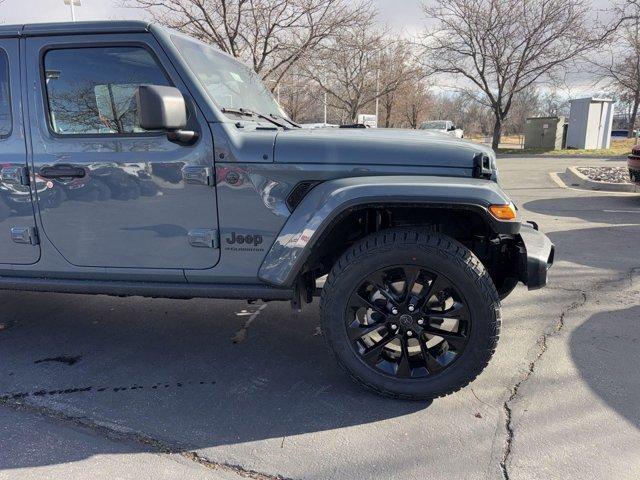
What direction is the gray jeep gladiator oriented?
to the viewer's right

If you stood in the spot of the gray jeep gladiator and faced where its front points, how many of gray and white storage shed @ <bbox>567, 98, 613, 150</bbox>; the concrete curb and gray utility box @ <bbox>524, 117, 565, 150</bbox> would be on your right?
0

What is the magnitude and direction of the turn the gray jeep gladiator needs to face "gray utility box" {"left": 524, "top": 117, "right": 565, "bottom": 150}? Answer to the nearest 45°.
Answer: approximately 45° to its left

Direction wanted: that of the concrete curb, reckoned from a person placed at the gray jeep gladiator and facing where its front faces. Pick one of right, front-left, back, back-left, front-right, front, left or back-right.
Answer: front-left

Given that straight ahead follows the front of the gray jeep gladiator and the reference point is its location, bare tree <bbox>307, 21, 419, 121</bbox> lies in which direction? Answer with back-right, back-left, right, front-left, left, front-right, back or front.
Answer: left

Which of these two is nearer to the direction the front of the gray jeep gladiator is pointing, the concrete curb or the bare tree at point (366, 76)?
the concrete curb

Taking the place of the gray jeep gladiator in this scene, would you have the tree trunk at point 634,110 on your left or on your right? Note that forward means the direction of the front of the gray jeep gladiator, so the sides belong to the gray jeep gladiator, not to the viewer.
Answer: on your left

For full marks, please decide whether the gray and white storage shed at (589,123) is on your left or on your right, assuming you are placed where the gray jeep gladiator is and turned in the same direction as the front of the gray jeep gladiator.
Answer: on your left

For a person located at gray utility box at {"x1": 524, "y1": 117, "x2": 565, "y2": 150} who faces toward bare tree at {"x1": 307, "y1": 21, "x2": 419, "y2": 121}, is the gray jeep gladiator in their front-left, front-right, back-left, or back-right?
back-left

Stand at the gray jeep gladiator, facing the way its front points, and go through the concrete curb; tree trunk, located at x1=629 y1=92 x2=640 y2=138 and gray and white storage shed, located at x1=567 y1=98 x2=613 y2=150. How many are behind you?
0
